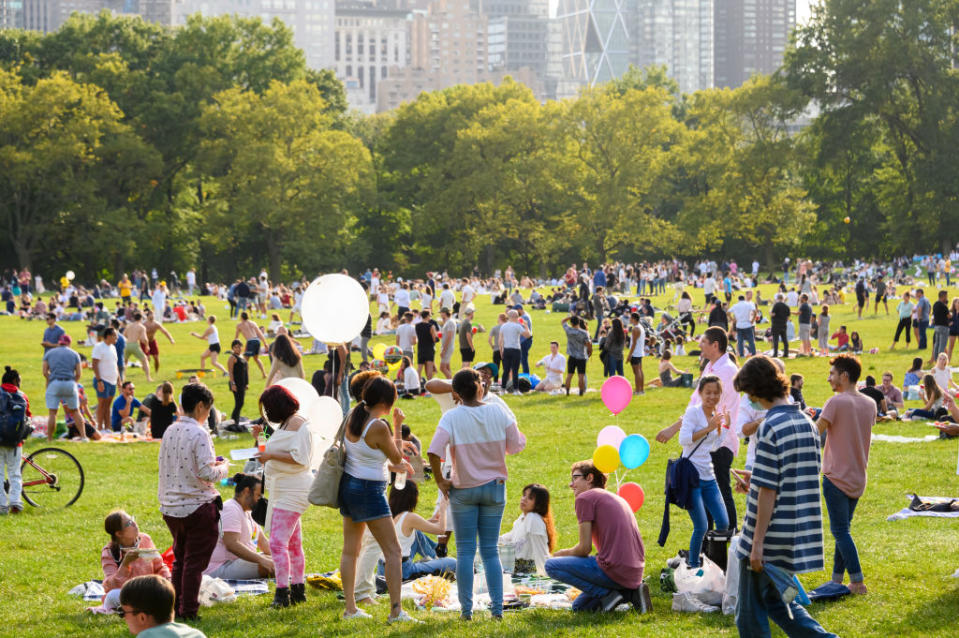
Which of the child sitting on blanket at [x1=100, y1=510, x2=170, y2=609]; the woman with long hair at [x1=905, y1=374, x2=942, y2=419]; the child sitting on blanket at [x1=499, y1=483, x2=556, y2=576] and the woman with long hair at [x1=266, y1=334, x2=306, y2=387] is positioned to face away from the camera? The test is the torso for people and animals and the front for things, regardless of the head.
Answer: the woman with long hair at [x1=266, y1=334, x2=306, y2=387]

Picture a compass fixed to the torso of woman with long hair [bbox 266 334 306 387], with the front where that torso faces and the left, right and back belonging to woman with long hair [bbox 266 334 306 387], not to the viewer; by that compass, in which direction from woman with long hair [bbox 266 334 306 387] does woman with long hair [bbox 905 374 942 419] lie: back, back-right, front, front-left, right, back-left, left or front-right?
right

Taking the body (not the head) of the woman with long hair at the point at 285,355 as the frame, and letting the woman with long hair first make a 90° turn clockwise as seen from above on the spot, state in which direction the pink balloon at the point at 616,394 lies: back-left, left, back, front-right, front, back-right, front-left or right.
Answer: front-right

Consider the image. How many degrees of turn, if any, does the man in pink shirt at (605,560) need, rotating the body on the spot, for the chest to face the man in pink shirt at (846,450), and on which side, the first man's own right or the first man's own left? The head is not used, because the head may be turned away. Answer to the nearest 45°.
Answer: approximately 180°

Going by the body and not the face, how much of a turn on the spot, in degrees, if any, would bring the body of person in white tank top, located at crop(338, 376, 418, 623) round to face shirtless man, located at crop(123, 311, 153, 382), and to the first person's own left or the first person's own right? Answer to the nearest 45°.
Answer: approximately 45° to the first person's own left

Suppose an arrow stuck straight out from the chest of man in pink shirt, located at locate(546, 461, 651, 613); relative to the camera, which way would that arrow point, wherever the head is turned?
to the viewer's left

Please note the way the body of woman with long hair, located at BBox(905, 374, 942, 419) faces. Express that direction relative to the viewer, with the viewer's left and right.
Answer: facing to the left of the viewer

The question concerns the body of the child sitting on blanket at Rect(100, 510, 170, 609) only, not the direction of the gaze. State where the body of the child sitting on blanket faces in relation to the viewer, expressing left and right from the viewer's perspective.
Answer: facing the viewer and to the right of the viewer

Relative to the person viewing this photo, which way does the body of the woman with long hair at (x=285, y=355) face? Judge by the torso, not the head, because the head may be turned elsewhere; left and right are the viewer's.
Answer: facing away from the viewer

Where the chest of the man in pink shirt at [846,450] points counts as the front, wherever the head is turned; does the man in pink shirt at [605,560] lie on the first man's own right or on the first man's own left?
on the first man's own left

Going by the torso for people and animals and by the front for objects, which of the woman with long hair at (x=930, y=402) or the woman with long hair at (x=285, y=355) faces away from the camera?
the woman with long hair at (x=285, y=355)

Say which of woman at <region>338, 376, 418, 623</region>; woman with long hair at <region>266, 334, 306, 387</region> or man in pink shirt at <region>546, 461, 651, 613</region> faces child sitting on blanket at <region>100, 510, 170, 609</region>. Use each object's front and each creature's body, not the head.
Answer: the man in pink shirt
